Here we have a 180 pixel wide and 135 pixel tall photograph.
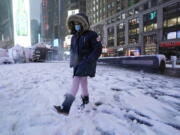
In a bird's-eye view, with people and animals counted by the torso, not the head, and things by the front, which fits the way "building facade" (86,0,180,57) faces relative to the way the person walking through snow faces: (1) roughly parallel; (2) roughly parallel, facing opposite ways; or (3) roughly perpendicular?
roughly parallel

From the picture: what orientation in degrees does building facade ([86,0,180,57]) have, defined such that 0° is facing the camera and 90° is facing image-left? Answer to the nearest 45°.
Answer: approximately 45°

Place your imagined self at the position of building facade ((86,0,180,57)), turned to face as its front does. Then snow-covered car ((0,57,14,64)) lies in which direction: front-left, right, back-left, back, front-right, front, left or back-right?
front

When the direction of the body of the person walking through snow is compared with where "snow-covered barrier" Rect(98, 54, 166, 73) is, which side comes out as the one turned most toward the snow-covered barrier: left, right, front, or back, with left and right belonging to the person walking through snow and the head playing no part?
back

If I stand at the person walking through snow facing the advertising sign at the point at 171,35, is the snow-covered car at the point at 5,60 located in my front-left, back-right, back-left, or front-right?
front-left

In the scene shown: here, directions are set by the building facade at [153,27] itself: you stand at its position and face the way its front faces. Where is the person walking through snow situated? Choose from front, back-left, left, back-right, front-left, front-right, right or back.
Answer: front-left

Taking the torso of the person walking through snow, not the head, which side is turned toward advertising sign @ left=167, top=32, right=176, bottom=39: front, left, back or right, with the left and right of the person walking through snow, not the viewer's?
back

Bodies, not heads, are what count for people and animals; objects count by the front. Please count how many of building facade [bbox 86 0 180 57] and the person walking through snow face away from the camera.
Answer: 0

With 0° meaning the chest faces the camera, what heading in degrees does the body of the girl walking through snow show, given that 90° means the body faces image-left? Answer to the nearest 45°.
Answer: approximately 45°

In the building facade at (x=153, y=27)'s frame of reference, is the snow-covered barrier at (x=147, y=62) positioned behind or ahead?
ahead

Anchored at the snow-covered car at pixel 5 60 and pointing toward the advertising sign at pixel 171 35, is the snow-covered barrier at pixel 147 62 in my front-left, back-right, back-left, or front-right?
front-right

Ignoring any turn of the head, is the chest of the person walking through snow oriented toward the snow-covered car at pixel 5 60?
no

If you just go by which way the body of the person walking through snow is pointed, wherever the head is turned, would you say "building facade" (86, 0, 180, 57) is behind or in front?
behind
